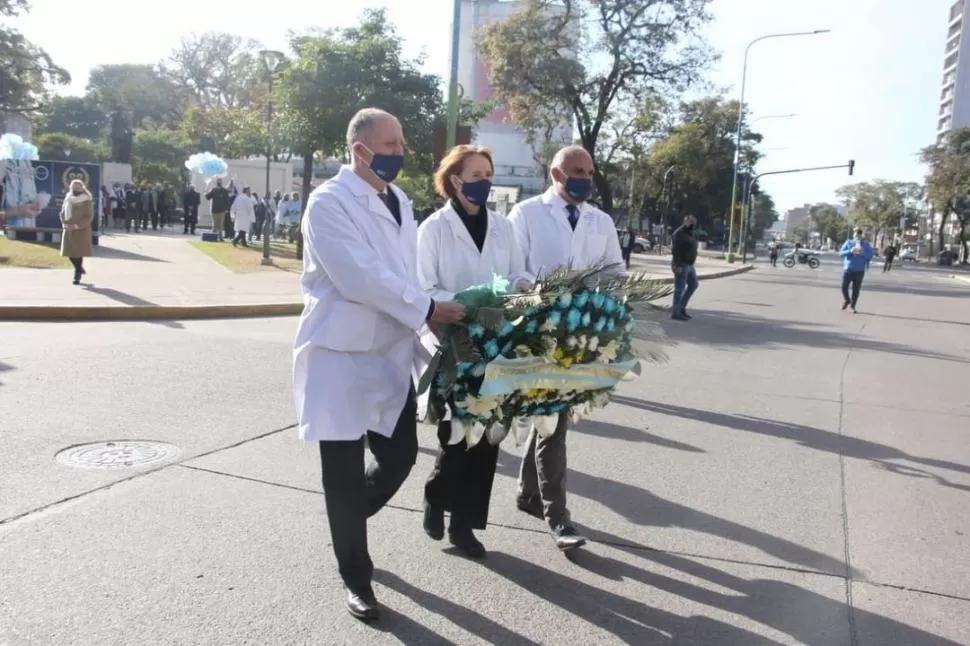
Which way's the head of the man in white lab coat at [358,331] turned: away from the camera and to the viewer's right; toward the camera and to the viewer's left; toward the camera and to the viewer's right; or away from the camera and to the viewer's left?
toward the camera and to the viewer's right

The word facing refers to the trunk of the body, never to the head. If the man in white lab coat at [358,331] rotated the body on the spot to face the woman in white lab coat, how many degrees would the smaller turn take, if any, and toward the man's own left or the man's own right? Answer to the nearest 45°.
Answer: approximately 90° to the man's own left

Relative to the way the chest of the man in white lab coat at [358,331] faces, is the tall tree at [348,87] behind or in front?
behind

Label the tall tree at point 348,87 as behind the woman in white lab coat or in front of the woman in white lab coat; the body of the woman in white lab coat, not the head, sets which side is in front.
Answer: behind
